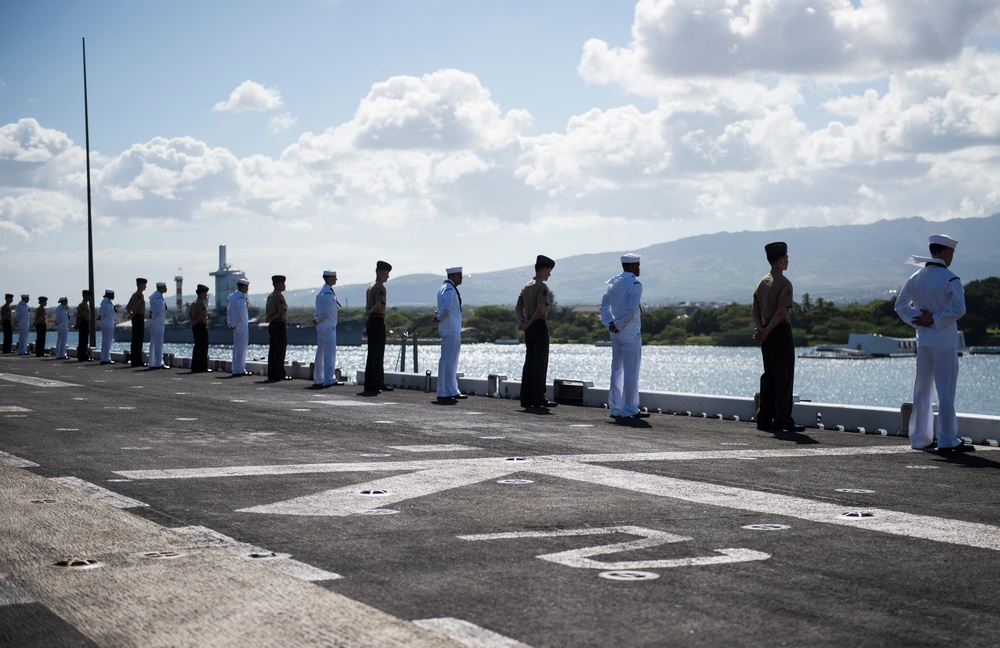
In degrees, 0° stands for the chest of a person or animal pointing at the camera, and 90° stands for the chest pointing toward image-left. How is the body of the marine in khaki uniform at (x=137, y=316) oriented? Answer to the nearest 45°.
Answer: approximately 270°

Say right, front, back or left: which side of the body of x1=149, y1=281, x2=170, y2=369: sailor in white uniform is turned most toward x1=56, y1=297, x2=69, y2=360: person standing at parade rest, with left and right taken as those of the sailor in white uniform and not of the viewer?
left

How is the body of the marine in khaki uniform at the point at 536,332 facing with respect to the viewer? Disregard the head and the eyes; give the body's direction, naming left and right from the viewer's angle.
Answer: facing away from the viewer and to the right of the viewer

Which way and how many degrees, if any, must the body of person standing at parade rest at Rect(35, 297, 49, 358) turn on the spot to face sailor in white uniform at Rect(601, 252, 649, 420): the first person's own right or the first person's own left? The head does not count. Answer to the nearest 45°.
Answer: approximately 90° to the first person's own right

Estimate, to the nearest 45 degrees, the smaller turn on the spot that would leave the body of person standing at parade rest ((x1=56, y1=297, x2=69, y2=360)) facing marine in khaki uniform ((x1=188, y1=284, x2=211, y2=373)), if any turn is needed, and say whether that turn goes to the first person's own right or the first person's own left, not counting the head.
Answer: approximately 90° to the first person's own right

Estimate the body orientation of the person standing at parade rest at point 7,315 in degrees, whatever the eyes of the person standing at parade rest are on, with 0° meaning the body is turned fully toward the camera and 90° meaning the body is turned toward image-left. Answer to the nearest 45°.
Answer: approximately 270°

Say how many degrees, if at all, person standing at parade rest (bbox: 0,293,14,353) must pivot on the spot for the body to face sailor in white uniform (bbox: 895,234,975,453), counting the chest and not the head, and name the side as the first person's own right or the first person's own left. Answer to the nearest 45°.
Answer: approximately 90° to the first person's own right

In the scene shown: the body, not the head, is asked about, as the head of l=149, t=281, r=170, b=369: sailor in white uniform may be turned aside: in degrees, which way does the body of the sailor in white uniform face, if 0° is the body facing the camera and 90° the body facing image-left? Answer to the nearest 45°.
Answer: approximately 270°

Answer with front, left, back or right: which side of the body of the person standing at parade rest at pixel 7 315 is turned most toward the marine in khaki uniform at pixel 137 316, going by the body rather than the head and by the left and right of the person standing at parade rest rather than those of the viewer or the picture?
right

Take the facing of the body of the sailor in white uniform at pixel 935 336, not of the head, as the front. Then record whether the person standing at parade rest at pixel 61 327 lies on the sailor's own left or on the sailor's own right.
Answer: on the sailor's own left

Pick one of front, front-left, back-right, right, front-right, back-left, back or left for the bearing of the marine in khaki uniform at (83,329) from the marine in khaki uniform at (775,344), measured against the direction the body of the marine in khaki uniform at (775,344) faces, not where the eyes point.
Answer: left

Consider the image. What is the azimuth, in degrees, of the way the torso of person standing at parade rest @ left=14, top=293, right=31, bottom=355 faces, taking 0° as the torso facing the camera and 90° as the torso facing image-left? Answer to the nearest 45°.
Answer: approximately 270°

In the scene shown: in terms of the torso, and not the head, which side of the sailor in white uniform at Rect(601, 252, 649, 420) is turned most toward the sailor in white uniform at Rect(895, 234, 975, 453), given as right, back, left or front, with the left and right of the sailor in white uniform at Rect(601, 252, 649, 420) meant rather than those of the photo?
right
